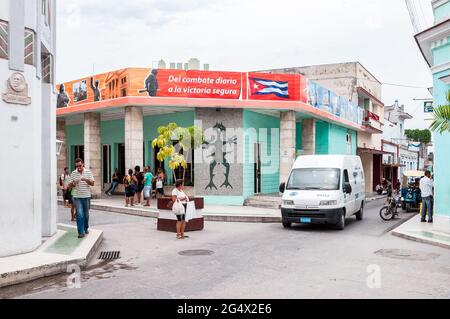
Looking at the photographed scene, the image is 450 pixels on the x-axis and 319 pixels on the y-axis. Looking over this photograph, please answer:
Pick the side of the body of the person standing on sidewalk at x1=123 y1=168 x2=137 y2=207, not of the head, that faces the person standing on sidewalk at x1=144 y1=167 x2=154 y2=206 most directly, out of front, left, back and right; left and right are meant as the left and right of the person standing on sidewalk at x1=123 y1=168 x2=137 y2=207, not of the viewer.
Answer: right

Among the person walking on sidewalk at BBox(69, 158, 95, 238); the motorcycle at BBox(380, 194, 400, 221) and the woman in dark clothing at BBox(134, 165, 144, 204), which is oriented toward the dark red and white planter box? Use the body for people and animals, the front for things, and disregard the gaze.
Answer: the motorcycle

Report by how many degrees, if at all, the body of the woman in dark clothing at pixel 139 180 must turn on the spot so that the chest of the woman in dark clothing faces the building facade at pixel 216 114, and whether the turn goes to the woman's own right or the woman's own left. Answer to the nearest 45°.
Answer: approximately 45° to the woman's own right

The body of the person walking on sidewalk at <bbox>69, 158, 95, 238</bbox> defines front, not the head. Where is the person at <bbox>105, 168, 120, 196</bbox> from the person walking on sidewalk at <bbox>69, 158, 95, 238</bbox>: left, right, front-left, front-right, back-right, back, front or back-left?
back

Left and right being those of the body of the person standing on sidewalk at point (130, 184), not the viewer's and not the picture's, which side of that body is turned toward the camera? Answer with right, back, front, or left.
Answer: back

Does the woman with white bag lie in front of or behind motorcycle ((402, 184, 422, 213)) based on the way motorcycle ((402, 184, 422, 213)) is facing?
in front

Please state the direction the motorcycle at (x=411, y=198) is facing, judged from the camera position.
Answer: facing the viewer and to the left of the viewer

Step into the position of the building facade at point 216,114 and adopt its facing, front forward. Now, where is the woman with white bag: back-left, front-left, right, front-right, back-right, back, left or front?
front

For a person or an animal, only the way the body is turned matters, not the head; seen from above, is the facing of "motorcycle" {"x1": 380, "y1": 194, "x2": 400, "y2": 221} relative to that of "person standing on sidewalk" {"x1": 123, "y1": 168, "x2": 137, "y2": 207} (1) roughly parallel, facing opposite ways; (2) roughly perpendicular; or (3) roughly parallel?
roughly perpendicular

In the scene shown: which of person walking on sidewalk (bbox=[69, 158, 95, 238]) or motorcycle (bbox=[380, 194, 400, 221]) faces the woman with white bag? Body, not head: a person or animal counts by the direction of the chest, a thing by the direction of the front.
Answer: the motorcycle

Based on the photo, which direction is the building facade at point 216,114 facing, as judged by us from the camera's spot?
facing the viewer

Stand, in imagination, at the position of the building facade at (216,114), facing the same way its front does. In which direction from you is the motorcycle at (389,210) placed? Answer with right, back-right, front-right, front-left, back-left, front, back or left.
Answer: front-left

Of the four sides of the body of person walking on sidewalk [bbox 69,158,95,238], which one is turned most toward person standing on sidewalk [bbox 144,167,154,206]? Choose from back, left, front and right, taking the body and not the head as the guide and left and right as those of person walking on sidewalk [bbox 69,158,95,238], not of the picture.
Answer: back
